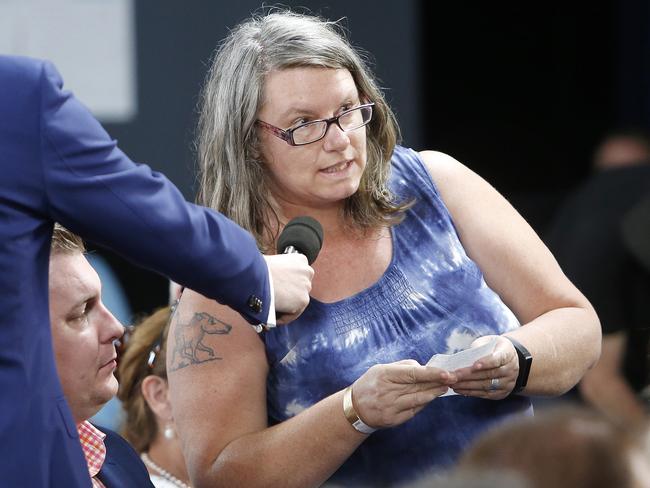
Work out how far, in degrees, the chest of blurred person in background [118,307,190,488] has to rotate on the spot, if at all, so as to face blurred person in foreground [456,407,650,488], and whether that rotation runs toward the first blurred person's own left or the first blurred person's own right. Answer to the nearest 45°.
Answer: approximately 90° to the first blurred person's own right

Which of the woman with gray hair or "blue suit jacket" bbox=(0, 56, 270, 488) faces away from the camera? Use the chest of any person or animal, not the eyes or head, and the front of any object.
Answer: the blue suit jacket

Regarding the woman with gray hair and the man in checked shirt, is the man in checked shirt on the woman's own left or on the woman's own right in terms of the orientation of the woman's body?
on the woman's own right

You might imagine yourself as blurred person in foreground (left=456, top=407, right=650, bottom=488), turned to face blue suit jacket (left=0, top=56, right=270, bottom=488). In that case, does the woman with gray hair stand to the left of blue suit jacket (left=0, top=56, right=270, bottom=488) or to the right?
right

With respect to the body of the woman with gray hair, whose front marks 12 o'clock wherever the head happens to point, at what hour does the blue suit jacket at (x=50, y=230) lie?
The blue suit jacket is roughly at 3 o'clock from the woman with gray hair.

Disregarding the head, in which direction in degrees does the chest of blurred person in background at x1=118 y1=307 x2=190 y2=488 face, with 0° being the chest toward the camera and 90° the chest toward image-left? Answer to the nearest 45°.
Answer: approximately 270°

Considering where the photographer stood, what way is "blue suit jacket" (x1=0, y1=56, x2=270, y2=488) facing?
facing away from the viewer

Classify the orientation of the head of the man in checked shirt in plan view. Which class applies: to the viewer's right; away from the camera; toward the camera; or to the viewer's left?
to the viewer's right
